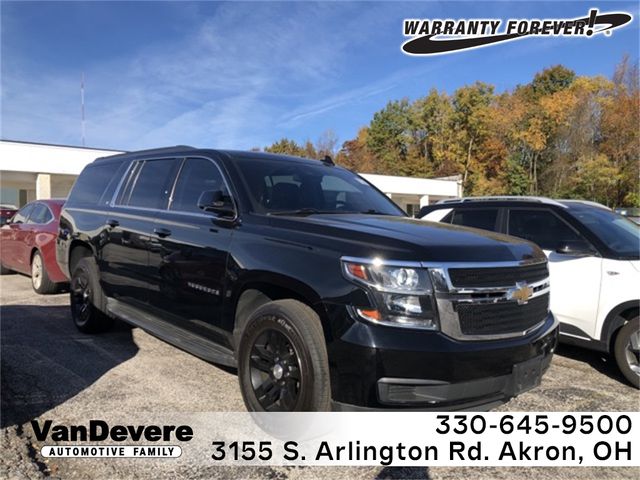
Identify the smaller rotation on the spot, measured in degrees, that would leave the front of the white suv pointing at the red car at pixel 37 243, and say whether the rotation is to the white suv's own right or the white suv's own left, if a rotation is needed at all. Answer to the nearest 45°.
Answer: approximately 135° to the white suv's own right

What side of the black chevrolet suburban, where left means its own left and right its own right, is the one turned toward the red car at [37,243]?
back

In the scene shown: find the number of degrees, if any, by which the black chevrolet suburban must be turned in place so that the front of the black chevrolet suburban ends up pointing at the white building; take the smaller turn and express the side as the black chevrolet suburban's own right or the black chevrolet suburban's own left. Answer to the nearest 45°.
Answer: approximately 180°

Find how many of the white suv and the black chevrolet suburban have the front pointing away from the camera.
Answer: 0

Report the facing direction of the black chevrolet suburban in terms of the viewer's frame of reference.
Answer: facing the viewer and to the right of the viewer

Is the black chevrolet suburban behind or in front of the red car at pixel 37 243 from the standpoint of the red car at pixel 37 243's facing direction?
behind

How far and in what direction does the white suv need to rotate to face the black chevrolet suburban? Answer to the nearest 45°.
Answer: approximately 90° to its right

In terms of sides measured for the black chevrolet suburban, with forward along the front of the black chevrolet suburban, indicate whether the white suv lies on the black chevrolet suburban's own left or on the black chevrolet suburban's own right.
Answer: on the black chevrolet suburban's own left

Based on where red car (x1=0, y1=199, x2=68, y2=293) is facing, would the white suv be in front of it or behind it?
behind
